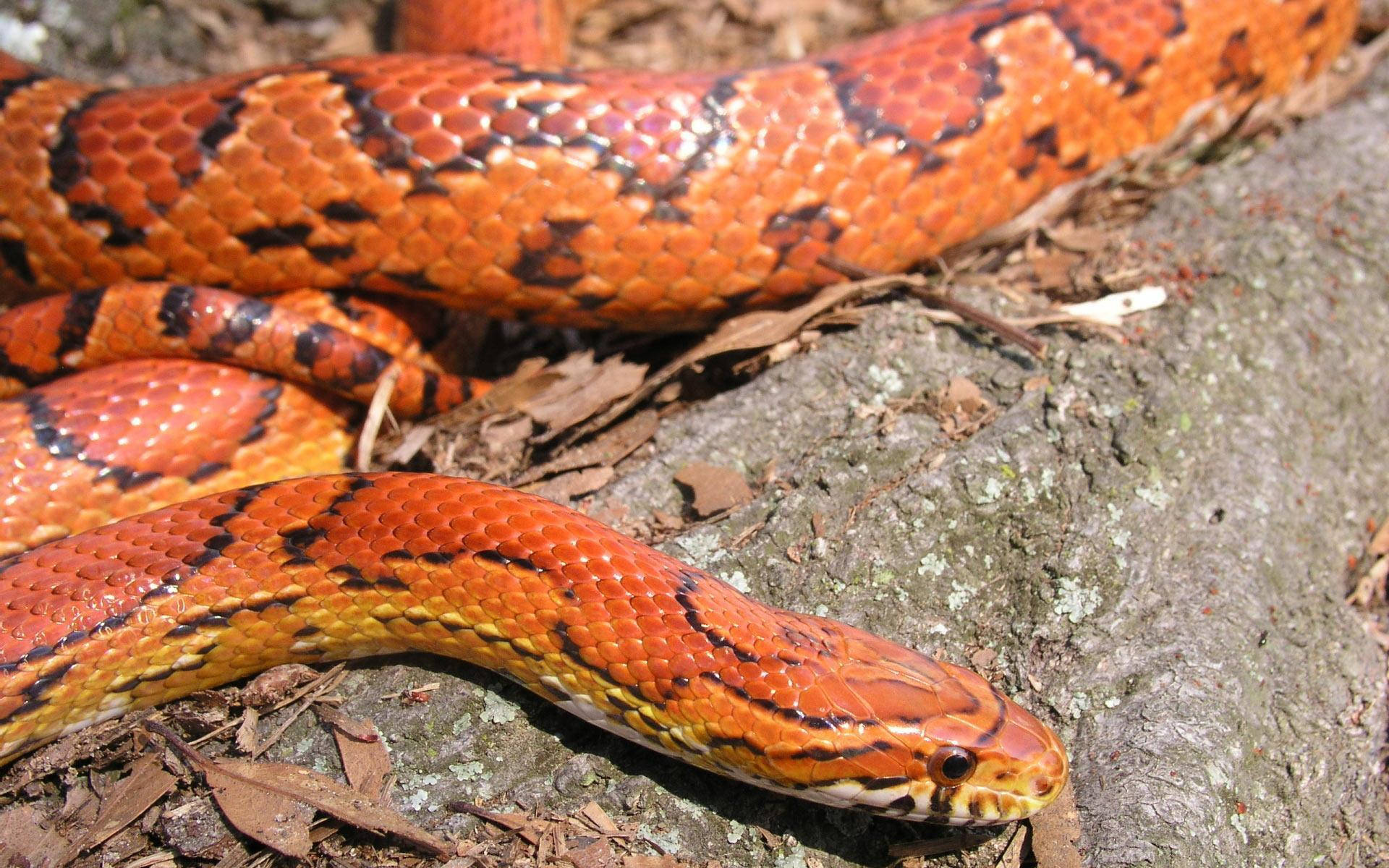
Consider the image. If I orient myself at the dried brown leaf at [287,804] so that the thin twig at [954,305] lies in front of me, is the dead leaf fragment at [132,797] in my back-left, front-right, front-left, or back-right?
back-left

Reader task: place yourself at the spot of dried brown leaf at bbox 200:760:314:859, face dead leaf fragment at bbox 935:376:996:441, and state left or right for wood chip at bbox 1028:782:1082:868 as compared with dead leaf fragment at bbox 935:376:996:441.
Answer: right

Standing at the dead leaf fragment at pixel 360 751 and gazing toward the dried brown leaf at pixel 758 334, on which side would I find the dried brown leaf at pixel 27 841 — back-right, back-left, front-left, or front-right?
back-left

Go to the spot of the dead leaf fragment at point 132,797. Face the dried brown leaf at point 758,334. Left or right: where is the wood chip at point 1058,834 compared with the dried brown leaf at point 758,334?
right

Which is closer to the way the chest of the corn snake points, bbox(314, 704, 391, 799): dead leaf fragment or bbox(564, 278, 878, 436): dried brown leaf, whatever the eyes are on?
the dried brown leaf

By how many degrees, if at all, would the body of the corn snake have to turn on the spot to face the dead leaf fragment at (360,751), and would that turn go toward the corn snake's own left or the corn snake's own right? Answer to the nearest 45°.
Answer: approximately 90° to the corn snake's own right

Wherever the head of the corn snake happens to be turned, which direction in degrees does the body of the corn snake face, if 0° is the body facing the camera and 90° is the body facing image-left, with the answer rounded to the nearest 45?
approximately 270°

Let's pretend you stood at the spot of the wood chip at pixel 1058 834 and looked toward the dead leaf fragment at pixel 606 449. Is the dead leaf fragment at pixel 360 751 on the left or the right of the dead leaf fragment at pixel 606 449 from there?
left

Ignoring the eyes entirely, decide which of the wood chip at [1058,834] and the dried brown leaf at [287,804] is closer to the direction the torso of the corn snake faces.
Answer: the wood chip

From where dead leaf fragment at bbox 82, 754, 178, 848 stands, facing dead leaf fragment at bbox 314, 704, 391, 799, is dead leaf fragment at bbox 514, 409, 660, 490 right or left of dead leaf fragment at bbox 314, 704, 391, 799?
left
